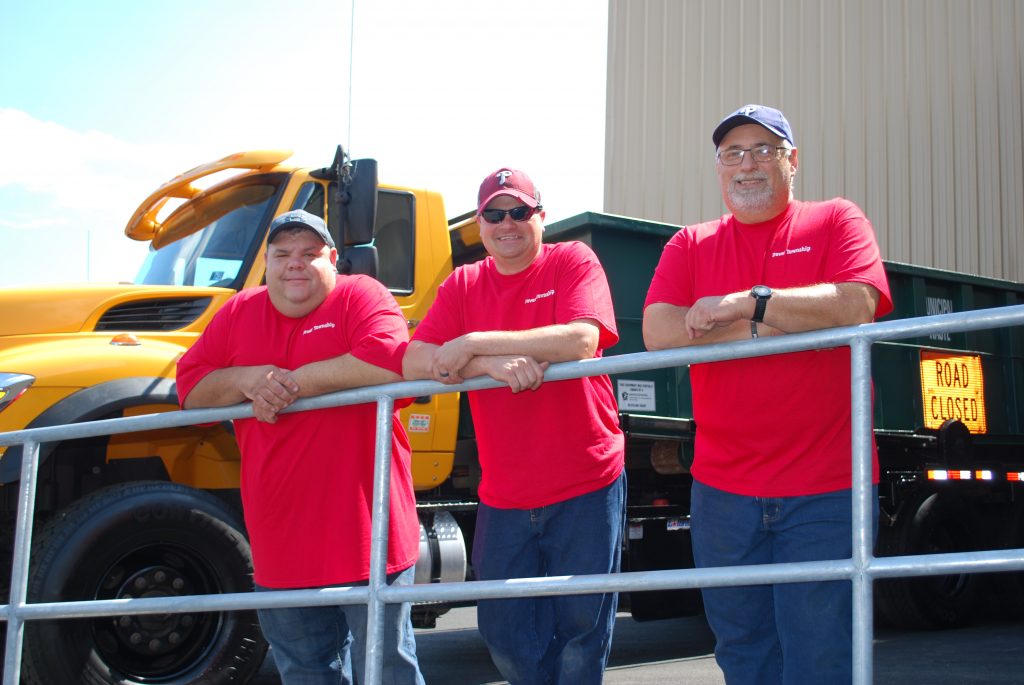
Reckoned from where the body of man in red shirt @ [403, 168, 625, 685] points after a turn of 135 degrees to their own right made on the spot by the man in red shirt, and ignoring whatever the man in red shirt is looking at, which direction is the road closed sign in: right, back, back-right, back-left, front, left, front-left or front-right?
right

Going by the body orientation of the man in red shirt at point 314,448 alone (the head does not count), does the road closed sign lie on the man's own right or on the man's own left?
on the man's own left

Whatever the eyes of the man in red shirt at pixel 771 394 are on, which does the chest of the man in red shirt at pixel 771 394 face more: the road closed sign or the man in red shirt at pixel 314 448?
the man in red shirt

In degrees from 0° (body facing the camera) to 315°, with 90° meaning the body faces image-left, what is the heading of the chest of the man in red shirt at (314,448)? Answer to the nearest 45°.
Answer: approximately 0°

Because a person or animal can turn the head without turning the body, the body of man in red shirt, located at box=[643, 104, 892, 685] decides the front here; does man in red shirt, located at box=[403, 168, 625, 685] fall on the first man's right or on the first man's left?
on the first man's right
